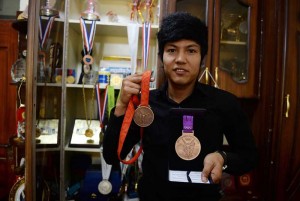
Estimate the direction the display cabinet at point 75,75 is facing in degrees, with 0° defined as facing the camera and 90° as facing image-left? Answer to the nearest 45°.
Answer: approximately 0°

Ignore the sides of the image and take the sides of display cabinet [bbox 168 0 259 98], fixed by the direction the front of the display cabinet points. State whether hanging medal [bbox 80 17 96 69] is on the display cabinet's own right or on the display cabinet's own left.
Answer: on the display cabinet's own right

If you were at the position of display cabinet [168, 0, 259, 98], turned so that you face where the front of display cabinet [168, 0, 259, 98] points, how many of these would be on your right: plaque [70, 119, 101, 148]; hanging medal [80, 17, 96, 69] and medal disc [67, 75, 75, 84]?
3

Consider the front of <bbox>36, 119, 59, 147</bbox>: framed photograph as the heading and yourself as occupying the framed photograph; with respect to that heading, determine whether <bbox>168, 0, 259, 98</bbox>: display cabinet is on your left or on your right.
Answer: on your left
